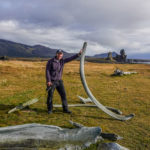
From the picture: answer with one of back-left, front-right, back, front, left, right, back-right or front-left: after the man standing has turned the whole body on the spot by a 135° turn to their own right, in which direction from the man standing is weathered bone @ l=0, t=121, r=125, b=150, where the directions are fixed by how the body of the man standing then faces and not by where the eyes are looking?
left

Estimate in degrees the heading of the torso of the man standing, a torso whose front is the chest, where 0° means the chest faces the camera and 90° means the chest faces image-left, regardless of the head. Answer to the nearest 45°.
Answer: approximately 315°
